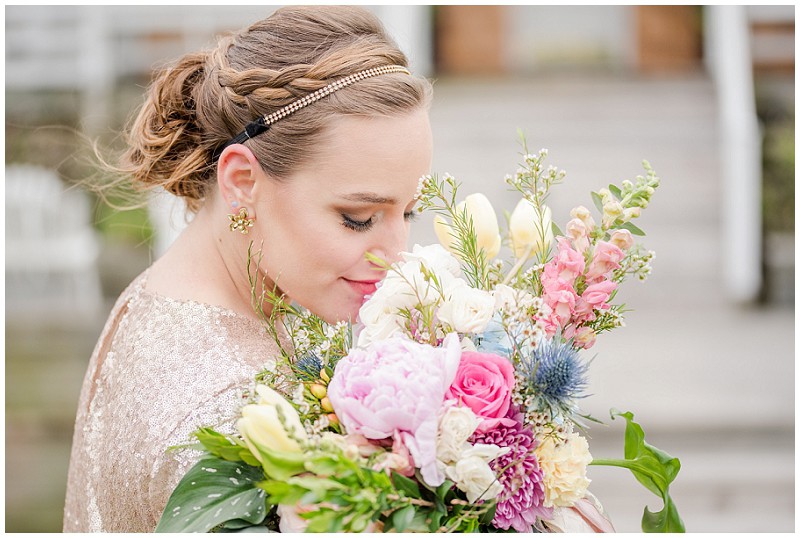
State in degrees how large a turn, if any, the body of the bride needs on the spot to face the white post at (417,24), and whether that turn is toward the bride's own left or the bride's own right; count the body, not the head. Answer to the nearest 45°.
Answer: approximately 90° to the bride's own left

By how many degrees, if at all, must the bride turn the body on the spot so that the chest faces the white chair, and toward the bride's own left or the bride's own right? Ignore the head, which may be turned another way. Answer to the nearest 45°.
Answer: approximately 90° to the bride's own left

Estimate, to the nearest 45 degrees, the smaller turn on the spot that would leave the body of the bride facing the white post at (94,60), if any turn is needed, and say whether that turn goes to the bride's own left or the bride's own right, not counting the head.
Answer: approximately 90° to the bride's own left

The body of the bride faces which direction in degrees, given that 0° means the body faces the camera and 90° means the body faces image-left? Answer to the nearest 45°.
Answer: approximately 270°

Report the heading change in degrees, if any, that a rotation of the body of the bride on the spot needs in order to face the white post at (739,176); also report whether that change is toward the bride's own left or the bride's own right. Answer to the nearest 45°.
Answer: approximately 45° to the bride's own left
